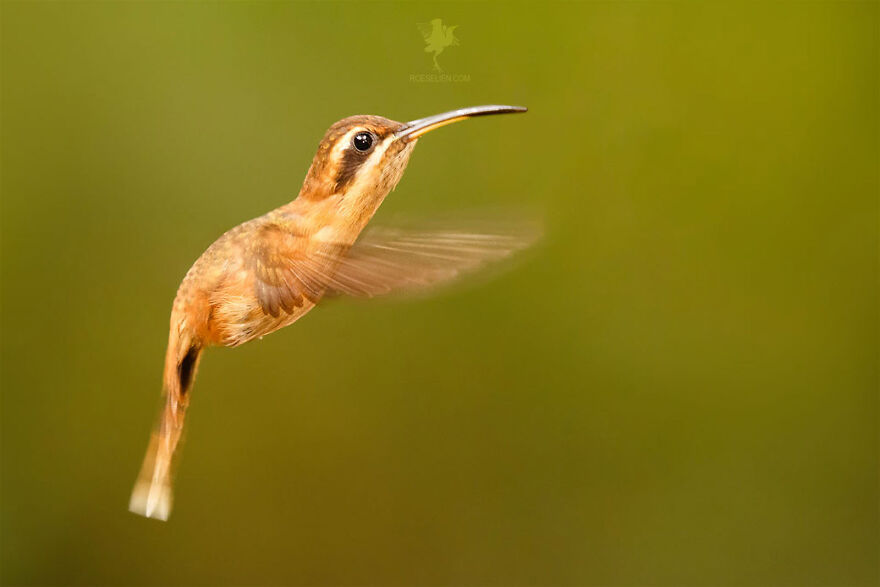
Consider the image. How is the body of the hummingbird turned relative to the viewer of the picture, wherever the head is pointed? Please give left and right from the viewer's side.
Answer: facing to the right of the viewer
